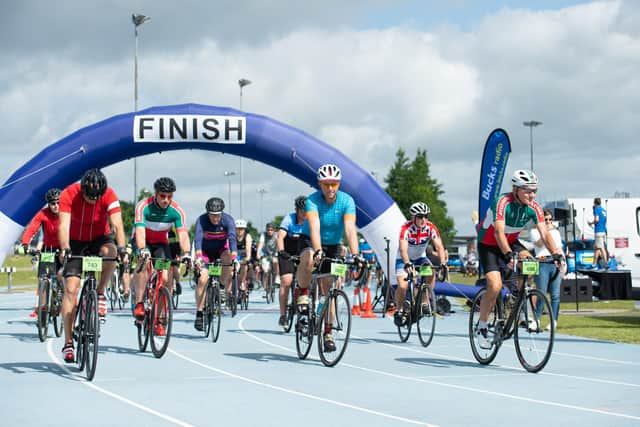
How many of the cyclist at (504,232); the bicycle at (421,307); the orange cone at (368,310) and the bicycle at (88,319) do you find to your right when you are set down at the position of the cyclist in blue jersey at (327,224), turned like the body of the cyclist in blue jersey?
1

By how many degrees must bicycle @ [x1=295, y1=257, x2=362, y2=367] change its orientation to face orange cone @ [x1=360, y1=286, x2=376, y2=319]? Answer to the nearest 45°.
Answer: approximately 135° to its left

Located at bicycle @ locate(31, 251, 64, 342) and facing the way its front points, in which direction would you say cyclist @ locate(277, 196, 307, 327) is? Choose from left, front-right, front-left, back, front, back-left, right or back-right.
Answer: left

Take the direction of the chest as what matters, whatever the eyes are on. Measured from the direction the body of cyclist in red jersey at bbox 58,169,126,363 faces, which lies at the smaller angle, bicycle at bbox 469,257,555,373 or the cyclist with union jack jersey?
the bicycle

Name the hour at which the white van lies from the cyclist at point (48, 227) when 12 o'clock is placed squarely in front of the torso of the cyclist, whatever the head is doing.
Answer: The white van is roughly at 8 o'clock from the cyclist.

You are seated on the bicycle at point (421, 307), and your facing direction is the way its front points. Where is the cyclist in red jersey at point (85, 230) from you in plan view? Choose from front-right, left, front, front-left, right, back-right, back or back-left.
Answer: right

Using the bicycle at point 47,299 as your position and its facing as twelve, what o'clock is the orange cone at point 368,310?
The orange cone is roughly at 8 o'clock from the bicycle.

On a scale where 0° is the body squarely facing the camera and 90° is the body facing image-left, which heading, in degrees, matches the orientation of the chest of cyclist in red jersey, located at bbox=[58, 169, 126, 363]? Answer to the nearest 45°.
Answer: approximately 0°

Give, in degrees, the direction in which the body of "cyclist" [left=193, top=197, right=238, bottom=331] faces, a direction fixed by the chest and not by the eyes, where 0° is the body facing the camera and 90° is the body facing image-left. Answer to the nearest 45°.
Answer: approximately 0°
